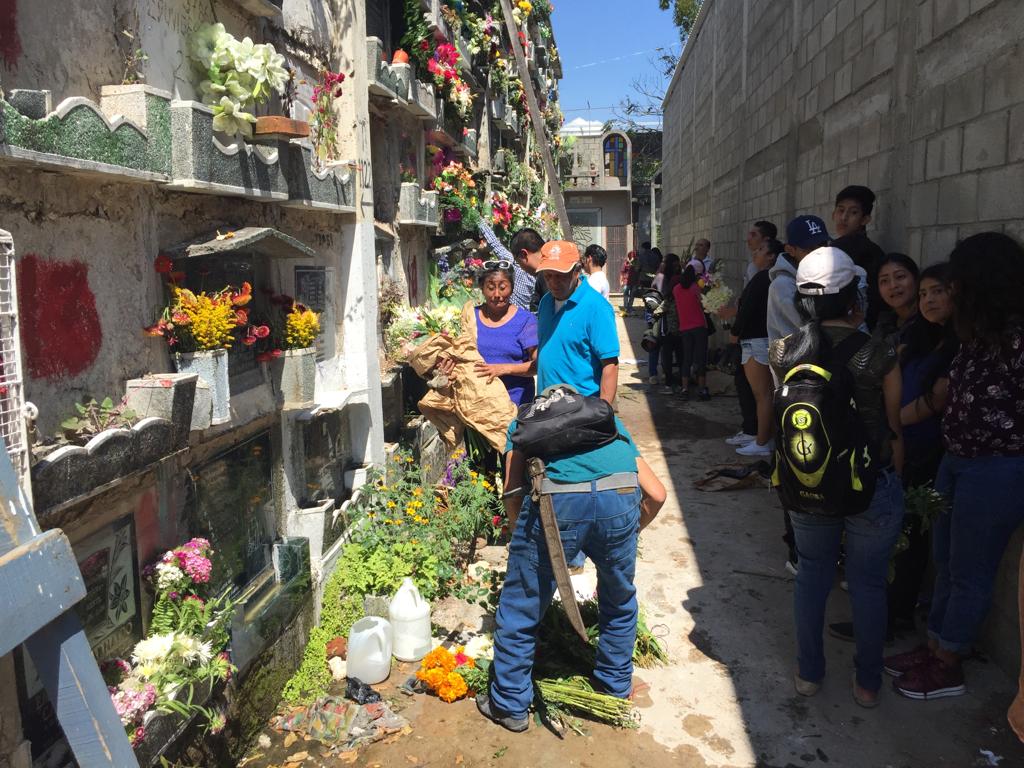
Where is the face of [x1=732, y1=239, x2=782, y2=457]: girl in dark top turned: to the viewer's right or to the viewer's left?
to the viewer's left

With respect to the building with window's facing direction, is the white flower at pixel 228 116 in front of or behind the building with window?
in front

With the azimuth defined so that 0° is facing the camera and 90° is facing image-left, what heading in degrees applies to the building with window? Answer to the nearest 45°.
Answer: approximately 0°

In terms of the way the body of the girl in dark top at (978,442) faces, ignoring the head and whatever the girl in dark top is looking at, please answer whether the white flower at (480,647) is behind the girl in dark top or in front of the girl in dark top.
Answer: in front

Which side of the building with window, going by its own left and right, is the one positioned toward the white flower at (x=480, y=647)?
front

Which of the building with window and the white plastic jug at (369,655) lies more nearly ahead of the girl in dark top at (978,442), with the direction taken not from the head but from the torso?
the white plastic jug

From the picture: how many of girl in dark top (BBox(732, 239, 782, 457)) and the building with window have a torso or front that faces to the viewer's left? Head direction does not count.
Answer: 1

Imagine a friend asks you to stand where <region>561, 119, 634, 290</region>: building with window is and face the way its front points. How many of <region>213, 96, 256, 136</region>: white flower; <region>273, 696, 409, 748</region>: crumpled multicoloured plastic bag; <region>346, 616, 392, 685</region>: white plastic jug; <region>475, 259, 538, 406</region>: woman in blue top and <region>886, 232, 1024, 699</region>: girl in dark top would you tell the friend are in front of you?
5

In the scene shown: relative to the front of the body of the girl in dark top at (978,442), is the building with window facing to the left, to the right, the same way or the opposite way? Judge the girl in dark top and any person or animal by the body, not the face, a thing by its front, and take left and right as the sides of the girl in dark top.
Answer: to the left

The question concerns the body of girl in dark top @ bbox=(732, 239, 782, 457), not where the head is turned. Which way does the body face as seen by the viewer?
to the viewer's left

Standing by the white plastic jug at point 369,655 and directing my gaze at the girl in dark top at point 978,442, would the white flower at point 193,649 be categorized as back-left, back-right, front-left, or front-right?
back-right

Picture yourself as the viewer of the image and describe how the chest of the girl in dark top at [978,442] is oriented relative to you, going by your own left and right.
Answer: facing to the left of the viewer

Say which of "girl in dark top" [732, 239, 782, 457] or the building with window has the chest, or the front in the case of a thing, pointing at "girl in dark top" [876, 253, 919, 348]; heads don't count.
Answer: the building with window
